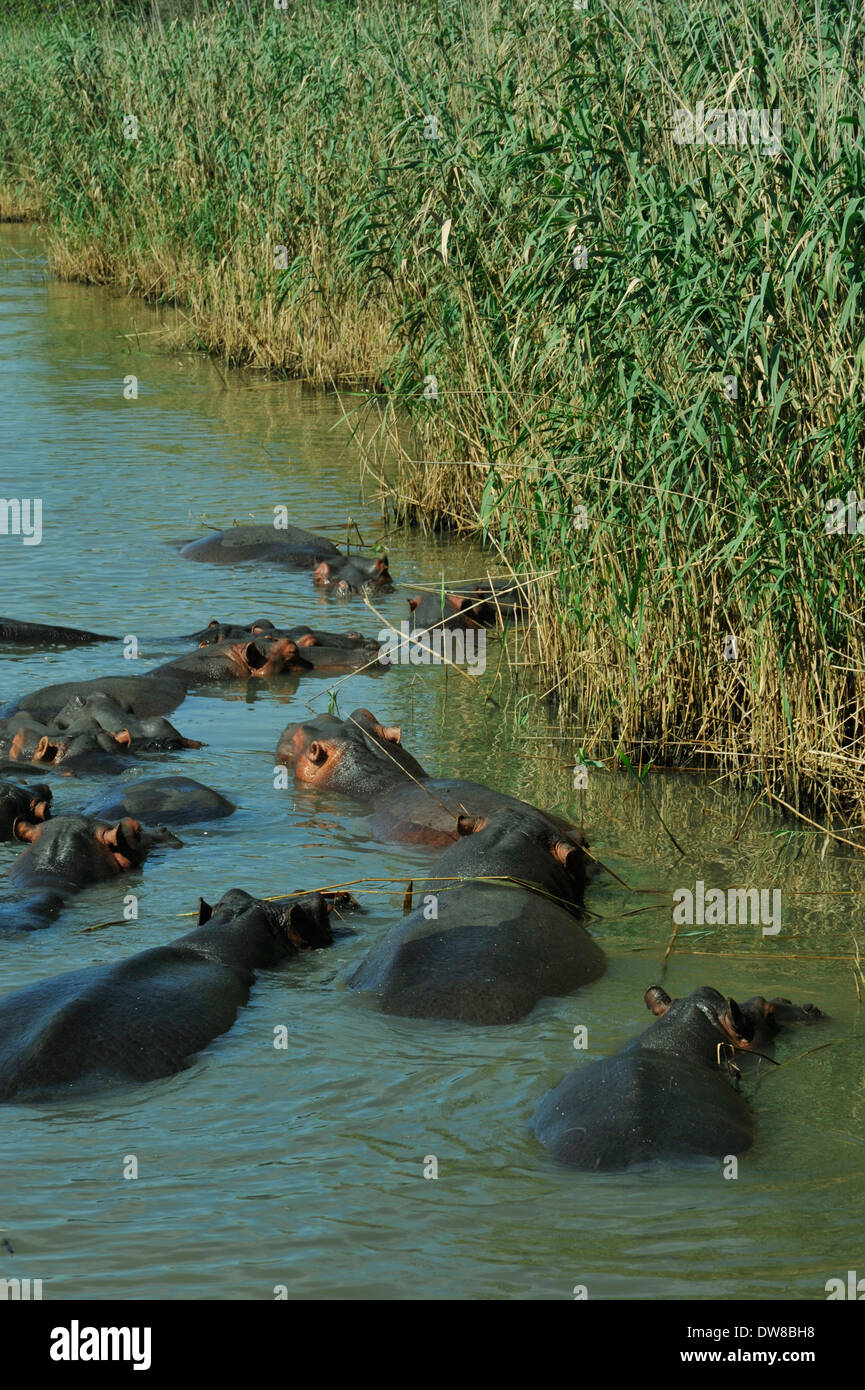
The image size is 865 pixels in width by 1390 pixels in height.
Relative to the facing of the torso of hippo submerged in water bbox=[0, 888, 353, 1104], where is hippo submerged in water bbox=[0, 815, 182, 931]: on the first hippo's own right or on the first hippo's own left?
on the first hippo's own left

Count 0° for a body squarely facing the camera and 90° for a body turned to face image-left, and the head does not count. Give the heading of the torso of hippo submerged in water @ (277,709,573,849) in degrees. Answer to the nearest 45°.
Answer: approximately 135°

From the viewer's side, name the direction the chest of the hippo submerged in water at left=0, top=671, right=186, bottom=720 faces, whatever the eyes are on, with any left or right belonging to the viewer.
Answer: facing to the right of the viewer

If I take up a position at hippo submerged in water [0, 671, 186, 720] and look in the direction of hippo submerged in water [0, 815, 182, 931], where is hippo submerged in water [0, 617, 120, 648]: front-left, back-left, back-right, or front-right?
back-right

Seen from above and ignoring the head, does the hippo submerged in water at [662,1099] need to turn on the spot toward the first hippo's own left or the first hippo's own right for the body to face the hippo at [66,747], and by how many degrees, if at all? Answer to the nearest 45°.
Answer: approximately 90° to the first hippo's own left

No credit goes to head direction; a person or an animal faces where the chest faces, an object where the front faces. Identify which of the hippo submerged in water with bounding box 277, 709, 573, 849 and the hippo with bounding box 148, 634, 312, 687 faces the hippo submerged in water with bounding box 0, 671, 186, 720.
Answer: the hippo submerged in water with bounding box 277, 709, 573, 849

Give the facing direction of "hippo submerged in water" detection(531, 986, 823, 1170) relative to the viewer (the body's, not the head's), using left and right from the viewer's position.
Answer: facing away from the viewer and to the right of the viewer

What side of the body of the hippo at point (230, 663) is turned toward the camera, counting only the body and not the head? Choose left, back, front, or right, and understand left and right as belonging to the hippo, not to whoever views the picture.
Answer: right
